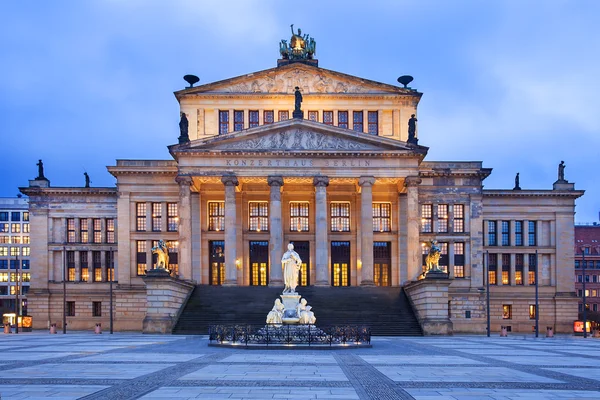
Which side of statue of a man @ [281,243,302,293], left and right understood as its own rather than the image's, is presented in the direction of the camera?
front
